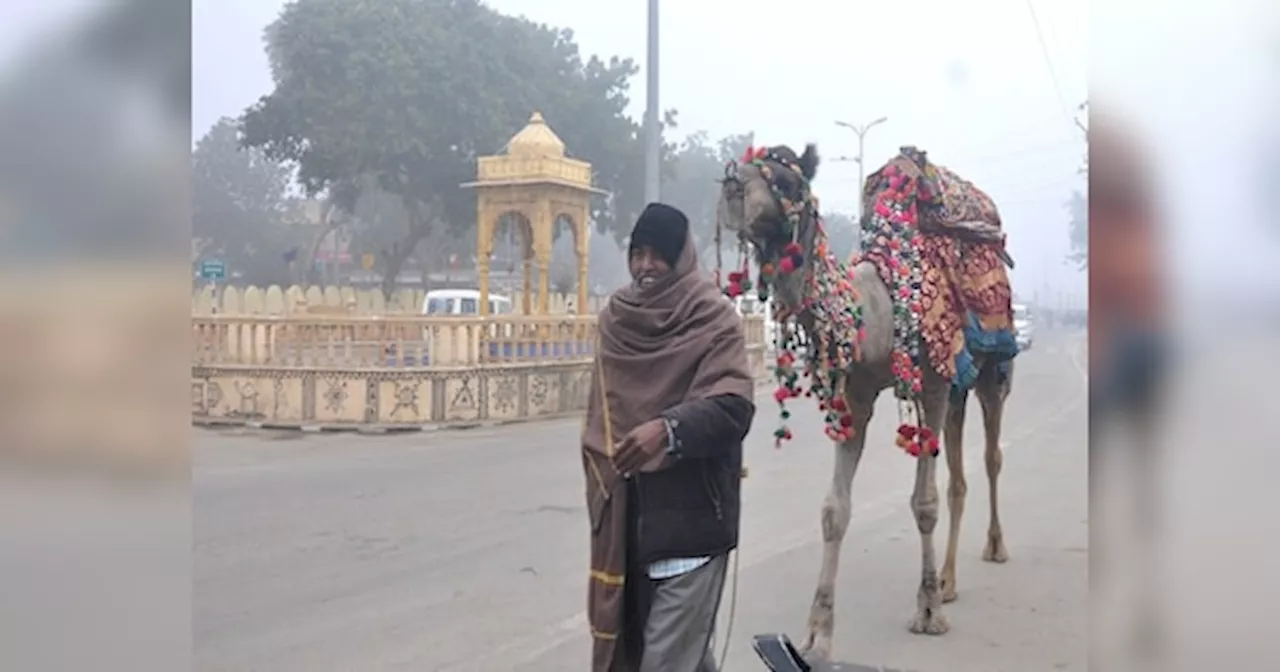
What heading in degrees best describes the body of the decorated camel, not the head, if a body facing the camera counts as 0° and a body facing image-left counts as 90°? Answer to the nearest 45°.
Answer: approximately 45°

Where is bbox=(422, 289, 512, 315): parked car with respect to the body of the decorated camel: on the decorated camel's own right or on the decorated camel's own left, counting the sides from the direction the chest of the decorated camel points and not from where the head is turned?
on the decorated camel's own right

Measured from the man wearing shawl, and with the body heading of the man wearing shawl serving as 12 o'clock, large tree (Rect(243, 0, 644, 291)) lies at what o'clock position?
The large tree is roughly at 4 o'clock from the man wearing shawl.

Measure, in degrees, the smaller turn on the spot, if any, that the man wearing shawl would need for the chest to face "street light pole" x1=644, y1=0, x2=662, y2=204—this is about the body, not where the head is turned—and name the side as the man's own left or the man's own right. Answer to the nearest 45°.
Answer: approximately 135° to the man's own right

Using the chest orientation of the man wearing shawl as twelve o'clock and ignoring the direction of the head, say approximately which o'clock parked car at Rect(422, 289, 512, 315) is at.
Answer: The parked car is roughly at 4 o'clock from the man wearing shawl.

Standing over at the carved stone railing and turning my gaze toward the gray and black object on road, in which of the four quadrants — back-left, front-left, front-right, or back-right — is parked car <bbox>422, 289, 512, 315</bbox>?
back-left

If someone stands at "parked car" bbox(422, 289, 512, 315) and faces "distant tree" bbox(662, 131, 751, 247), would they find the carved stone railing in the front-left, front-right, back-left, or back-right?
back-right

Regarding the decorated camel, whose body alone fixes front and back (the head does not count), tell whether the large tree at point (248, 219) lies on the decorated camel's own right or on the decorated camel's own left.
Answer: on the decorated camel's own right
